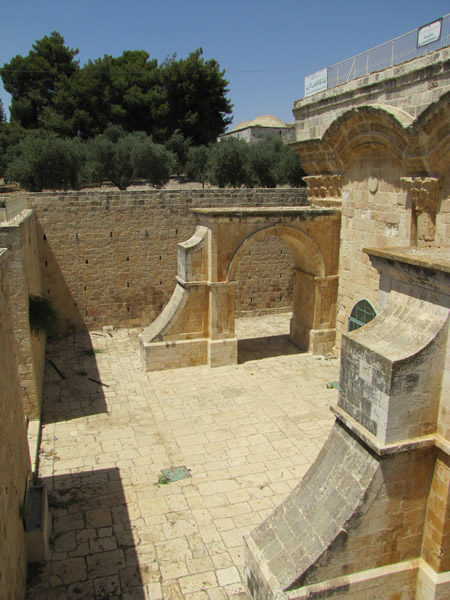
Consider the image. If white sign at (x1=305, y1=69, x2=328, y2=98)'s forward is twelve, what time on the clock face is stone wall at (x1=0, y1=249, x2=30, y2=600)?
The stone wall is roughly at 11 o'clock from the white sign.

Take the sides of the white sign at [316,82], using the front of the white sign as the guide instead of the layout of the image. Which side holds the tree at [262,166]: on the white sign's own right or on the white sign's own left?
on the white sign's own right

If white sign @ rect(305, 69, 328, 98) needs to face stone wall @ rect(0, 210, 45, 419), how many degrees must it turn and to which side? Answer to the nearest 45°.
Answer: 0° — it already faces it

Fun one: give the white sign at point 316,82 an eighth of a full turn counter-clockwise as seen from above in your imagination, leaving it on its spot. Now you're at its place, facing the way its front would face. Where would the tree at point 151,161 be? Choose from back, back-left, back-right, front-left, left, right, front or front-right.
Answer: back-right

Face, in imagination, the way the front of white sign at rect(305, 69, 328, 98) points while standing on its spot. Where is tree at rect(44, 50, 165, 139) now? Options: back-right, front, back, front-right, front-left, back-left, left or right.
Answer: right

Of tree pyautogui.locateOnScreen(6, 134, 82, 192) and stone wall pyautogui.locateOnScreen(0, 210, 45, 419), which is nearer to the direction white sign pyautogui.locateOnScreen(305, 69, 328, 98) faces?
the stone wall

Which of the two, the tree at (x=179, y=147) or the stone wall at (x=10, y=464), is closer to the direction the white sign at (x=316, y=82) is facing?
the stone wall

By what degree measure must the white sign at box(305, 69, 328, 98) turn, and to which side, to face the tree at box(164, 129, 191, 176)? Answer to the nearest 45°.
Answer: approximately 90° to its right

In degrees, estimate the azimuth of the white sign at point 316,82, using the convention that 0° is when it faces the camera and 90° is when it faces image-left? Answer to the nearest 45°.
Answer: approximately 45°

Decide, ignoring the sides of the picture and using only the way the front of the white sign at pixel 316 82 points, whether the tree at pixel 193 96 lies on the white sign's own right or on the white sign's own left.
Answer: on the white sign's own right

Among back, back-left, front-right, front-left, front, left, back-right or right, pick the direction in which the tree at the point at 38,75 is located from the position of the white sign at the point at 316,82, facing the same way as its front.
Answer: right

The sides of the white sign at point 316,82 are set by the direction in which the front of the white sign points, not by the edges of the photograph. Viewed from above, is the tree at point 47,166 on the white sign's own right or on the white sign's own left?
on the white sign's own right

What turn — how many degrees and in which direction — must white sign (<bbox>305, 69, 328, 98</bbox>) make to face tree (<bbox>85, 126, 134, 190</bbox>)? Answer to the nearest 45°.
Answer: approximately 90° to its right

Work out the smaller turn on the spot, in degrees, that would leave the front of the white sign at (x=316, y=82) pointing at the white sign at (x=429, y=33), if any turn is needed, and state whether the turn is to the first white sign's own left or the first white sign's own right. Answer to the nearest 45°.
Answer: approximately 90° to the first white sign's own left
